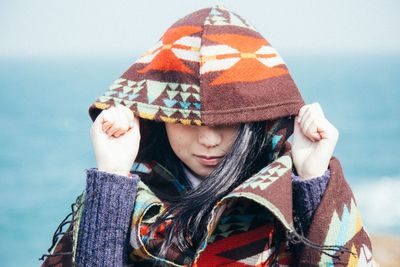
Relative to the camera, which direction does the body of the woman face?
toward the camera
